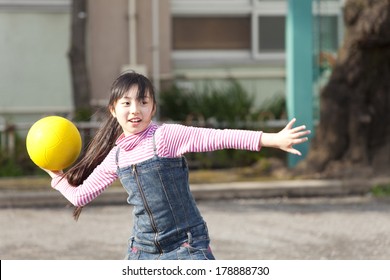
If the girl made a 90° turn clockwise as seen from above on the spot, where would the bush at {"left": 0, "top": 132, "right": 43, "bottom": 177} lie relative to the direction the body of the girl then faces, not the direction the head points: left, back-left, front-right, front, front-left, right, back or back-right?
right

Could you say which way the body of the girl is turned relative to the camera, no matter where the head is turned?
toward the camera

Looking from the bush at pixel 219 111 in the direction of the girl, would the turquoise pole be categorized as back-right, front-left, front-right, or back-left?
front-left

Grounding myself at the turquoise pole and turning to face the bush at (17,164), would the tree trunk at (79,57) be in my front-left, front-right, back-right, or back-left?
front-right

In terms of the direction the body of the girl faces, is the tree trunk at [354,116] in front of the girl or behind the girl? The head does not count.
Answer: behind

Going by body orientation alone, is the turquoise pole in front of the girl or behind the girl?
behind

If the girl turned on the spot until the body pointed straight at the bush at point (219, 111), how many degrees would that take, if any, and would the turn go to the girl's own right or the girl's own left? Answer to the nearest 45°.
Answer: approximately 180°

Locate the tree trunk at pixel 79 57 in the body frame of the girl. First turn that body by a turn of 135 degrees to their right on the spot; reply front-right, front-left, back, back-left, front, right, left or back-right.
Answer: front-right
